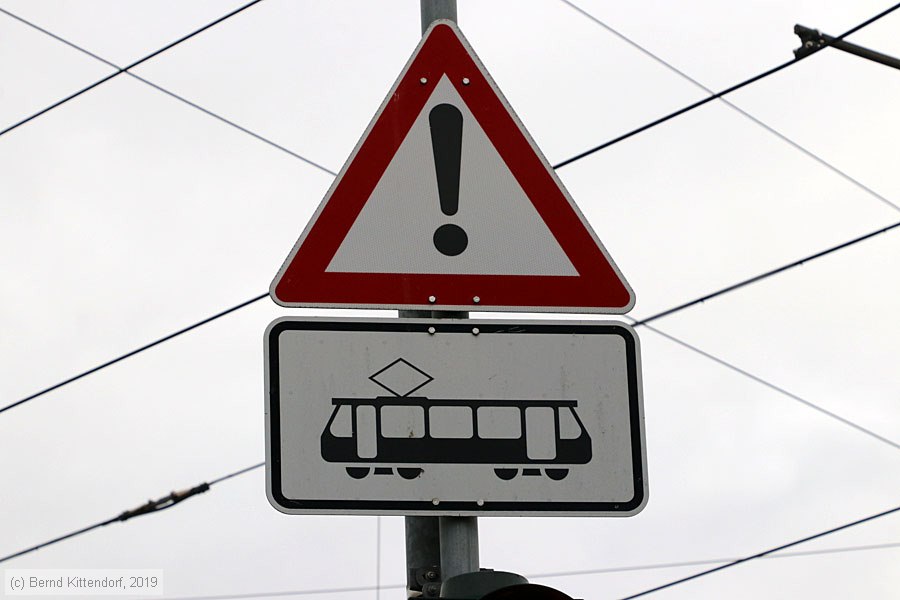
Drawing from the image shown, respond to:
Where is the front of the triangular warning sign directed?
toward the camera
